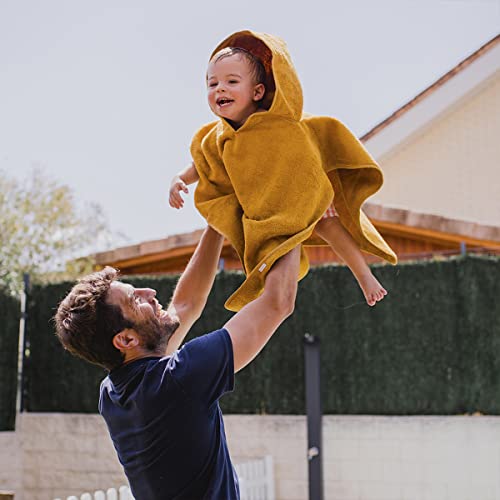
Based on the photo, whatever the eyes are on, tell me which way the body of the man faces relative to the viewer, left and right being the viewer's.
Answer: facing away from the viewer and to the right of the viewer

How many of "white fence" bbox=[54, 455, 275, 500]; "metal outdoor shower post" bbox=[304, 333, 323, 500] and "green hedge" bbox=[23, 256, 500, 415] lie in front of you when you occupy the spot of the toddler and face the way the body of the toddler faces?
0

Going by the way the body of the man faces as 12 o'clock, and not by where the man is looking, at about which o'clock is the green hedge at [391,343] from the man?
The green hedge is roughly at 11 o'clock from the man.

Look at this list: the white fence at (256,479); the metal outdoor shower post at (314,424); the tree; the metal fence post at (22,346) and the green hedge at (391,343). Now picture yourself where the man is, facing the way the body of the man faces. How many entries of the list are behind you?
0

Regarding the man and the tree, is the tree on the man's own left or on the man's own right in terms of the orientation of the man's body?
on the man's own left

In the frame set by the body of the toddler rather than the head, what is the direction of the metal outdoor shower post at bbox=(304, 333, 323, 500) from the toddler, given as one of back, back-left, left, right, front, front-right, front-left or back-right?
back-right

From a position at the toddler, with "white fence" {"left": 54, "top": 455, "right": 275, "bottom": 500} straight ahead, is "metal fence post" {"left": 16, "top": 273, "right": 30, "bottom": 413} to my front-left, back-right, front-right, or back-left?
front-left

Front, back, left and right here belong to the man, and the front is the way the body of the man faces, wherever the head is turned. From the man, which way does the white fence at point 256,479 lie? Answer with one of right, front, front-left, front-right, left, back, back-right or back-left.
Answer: front-left

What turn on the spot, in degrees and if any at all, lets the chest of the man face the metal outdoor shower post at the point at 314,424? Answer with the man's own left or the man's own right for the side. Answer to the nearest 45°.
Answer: approximately 45° to the man's own left

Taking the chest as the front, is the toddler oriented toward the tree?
no

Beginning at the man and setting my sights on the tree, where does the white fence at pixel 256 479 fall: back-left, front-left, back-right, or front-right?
front-right

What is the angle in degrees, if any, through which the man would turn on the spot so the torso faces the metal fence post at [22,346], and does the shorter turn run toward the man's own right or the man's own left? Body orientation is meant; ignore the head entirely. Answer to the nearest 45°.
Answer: approximately 45° to the man's own left

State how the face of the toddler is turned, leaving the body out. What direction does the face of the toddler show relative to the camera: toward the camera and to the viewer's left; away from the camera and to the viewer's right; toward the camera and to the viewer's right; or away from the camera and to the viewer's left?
toward the camera and to the viewer's left

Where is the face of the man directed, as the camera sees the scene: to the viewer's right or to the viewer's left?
to the viewer's right

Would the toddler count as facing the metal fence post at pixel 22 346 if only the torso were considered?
no
